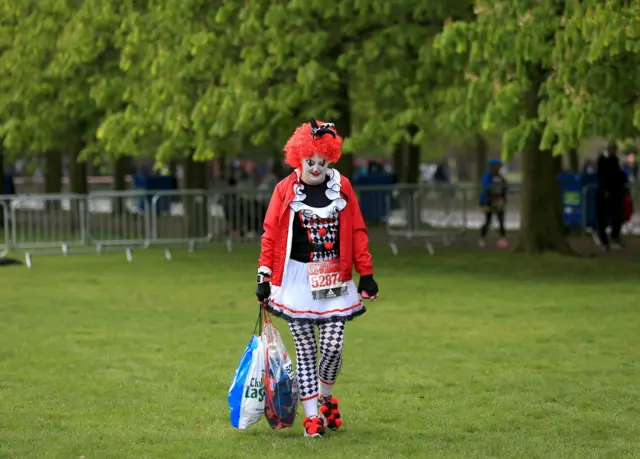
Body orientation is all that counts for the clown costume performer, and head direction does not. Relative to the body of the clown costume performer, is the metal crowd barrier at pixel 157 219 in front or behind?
behind

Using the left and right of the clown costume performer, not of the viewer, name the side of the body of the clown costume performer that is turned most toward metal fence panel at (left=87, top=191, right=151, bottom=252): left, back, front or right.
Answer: back

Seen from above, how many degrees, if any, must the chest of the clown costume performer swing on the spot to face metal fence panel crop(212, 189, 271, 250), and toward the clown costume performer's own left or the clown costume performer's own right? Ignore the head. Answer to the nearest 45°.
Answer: approximately 180°

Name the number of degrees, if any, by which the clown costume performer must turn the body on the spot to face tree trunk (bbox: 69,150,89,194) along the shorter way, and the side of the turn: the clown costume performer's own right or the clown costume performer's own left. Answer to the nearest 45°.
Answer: approximately 180°

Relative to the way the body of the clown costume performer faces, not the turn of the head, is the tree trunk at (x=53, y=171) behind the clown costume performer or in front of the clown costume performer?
behind

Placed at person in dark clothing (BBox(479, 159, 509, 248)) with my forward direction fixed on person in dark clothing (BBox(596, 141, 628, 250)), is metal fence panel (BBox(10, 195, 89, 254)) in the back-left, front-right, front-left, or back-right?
back-right

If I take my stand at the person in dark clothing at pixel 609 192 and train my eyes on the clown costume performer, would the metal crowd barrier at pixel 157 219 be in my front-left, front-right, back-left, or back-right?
front-right

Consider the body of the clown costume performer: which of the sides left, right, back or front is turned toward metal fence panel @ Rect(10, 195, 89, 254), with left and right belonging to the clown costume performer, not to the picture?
back

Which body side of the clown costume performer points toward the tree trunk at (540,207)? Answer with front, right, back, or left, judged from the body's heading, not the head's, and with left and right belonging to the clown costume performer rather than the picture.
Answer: back

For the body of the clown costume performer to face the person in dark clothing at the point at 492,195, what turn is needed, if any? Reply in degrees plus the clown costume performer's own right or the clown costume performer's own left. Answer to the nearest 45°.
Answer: approximately 180°

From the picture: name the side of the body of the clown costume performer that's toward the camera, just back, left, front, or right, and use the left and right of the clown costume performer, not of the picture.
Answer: front
